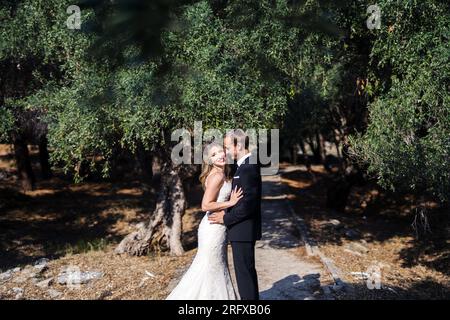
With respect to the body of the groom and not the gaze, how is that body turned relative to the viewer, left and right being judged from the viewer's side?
facing to the left of the viewer

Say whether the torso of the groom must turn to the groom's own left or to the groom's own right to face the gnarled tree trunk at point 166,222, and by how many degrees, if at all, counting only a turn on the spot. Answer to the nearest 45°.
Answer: approximately 90° to the groom's own right

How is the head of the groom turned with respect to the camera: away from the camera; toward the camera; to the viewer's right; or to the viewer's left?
to the viewer's left

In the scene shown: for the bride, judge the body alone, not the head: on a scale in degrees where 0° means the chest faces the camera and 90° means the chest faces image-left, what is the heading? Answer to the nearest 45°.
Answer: approximately 270°
